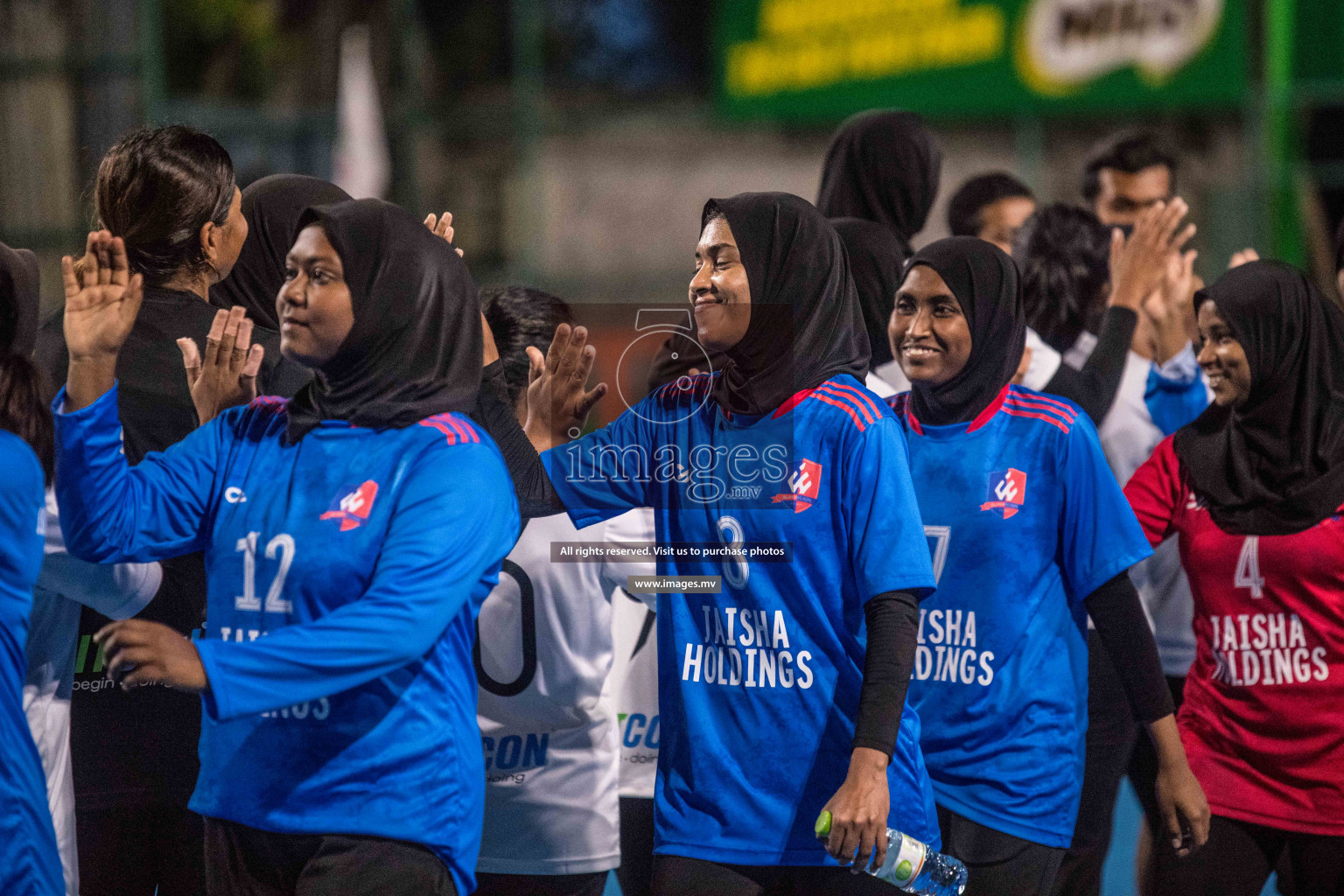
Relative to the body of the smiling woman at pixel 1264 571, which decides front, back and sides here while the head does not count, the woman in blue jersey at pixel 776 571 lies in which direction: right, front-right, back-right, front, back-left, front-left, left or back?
front

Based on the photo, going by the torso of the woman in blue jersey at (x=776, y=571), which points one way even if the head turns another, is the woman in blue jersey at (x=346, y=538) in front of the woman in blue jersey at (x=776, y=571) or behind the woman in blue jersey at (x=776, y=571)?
in front

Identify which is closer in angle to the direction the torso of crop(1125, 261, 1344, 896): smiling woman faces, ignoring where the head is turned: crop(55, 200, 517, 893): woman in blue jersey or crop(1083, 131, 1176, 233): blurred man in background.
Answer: the woman in blue jersey

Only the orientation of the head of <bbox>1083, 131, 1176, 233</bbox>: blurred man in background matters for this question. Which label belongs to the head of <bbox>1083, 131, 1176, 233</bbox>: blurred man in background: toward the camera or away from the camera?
toward the camera

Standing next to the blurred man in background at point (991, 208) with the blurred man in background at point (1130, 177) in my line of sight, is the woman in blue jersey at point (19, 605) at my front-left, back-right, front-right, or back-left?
back-right

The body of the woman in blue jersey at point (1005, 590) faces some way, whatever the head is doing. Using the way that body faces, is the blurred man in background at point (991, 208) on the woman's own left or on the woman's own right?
on the woman's own right

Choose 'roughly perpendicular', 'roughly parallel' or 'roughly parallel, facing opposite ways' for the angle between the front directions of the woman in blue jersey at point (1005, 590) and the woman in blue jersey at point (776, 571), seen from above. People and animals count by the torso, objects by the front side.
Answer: roughly parallel

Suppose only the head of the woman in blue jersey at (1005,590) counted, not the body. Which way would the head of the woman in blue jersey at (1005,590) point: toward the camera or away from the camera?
toward the camera
